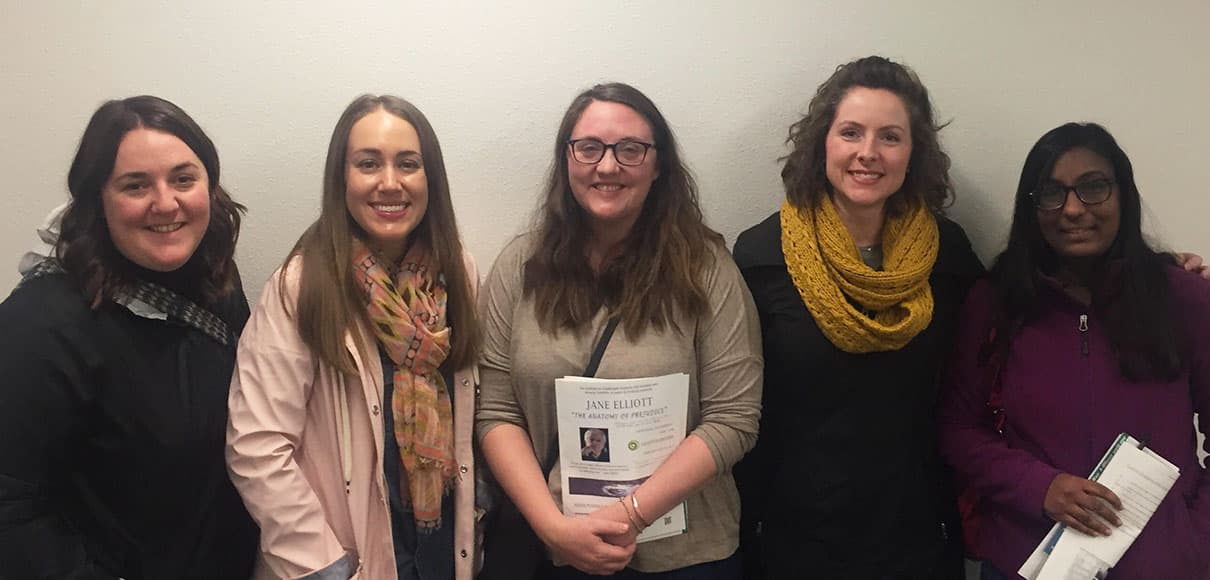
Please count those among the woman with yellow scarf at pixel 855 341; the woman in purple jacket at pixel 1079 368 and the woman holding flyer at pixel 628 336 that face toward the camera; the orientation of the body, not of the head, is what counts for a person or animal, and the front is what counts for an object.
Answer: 3

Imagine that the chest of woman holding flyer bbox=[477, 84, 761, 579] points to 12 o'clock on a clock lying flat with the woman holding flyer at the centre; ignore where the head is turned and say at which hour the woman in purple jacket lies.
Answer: The woman in purple jacket is roughly at 9 o'clock from the woman holding flyer.

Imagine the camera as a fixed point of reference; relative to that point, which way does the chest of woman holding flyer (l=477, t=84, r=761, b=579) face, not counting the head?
toward the camera

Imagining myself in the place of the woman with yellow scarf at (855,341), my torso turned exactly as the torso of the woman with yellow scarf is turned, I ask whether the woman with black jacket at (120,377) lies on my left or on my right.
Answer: on my right

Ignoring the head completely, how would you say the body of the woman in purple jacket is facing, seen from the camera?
toward the camera

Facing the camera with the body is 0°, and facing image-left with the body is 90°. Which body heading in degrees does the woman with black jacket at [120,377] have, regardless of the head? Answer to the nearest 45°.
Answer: approximately 315°

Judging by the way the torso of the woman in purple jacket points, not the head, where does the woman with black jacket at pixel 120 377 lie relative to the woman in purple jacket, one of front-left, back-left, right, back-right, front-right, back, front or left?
front-right

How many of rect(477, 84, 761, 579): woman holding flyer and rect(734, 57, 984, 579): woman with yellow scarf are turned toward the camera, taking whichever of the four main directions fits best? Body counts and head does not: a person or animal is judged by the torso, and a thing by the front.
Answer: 2
